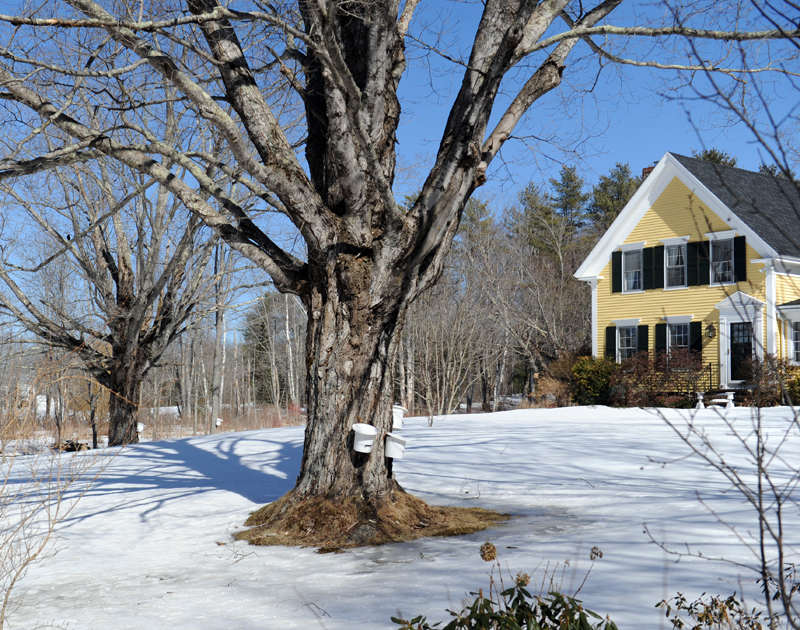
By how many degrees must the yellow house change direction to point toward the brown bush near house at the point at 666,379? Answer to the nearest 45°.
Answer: approximately 45° to its left

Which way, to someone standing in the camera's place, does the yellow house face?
facing the viewer and to the left of the viewer

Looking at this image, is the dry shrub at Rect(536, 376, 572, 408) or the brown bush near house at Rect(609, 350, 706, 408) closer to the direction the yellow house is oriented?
the brown bush near house

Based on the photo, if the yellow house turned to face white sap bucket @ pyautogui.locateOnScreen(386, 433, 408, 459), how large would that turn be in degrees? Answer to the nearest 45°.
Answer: approximately 45° to its left

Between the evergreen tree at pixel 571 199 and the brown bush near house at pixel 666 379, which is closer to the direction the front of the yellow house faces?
the brown bush near house

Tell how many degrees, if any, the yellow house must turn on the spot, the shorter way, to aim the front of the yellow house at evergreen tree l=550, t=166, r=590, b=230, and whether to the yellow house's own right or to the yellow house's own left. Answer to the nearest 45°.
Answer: approximately 135° to the yellow house's own right

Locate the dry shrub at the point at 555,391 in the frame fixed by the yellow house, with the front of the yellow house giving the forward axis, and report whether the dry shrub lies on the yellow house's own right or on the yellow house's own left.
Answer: on the yellow house's own right

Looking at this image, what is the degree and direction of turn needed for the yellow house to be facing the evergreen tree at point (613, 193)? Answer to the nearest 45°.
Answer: approximately 135° to its right
